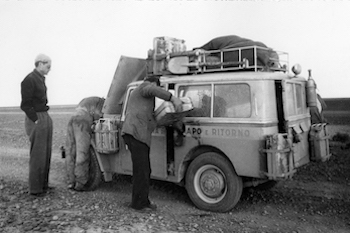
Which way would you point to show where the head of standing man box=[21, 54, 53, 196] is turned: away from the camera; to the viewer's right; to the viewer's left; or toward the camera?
to the viewer's right

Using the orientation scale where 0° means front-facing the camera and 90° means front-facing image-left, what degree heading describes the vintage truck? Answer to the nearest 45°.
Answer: approximately 135°

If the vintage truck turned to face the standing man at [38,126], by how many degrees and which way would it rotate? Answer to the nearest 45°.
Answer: approximately 45° to its left
